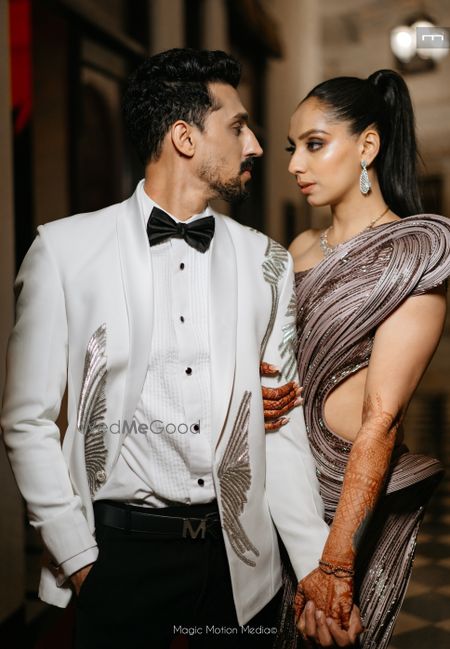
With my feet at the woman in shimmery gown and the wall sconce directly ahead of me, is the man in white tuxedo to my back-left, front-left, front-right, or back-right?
back-left

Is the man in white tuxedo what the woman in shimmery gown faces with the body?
yes

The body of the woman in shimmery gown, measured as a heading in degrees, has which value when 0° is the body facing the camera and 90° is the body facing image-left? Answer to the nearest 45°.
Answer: approximately 45°

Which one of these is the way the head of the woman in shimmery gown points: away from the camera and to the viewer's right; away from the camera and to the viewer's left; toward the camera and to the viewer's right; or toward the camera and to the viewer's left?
toward the camera and to the viewer's left

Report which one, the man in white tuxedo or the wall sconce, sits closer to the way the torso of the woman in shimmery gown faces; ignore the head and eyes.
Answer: the man in white tuxedo

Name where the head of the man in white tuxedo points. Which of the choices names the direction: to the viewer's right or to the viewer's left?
to the viewer's right

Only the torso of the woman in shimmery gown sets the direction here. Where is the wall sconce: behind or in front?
behind
